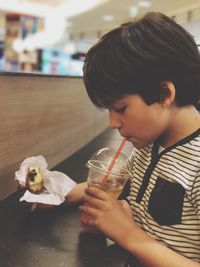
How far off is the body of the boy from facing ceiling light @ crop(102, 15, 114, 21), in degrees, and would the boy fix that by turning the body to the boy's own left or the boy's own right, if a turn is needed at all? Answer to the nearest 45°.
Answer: approximately 135° to the boy's own right

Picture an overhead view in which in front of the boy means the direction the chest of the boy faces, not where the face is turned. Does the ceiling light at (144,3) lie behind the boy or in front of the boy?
behind

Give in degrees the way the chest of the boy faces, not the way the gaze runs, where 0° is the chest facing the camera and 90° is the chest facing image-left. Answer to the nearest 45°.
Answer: approximately 45°

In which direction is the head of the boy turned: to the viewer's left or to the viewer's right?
to the viewer's left
